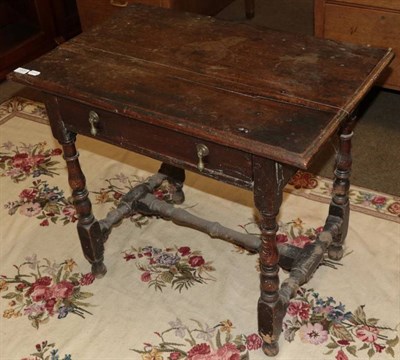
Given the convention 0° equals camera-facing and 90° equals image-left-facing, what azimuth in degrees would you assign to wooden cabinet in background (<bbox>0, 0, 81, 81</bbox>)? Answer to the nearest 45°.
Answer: approximately 315°
